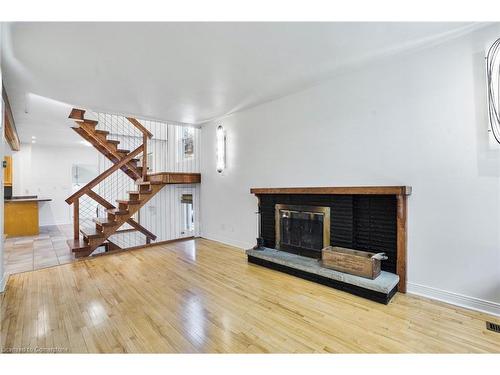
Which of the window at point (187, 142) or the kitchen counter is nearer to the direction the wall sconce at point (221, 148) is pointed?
the kitchen counter

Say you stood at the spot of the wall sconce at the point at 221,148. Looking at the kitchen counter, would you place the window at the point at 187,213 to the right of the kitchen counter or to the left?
right

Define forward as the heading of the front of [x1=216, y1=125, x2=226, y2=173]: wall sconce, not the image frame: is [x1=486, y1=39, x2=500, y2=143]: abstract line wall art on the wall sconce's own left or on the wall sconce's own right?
on the wall sconce's own left

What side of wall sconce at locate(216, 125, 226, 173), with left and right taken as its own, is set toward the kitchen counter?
right

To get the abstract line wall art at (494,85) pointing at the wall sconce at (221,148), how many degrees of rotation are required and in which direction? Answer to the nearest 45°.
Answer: approximately 90° to its right

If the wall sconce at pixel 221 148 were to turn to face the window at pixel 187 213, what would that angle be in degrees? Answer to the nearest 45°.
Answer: approximately 90° to its right

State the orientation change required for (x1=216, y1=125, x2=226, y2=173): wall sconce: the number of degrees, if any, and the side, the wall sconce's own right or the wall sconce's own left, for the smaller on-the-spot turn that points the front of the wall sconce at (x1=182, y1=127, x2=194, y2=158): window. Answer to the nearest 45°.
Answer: approximately 90° to the wall sconce's own right

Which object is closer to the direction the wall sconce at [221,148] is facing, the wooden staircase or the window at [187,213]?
the wooden staircase

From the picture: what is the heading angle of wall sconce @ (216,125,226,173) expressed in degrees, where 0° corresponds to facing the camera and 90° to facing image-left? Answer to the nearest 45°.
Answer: approximately 45°
